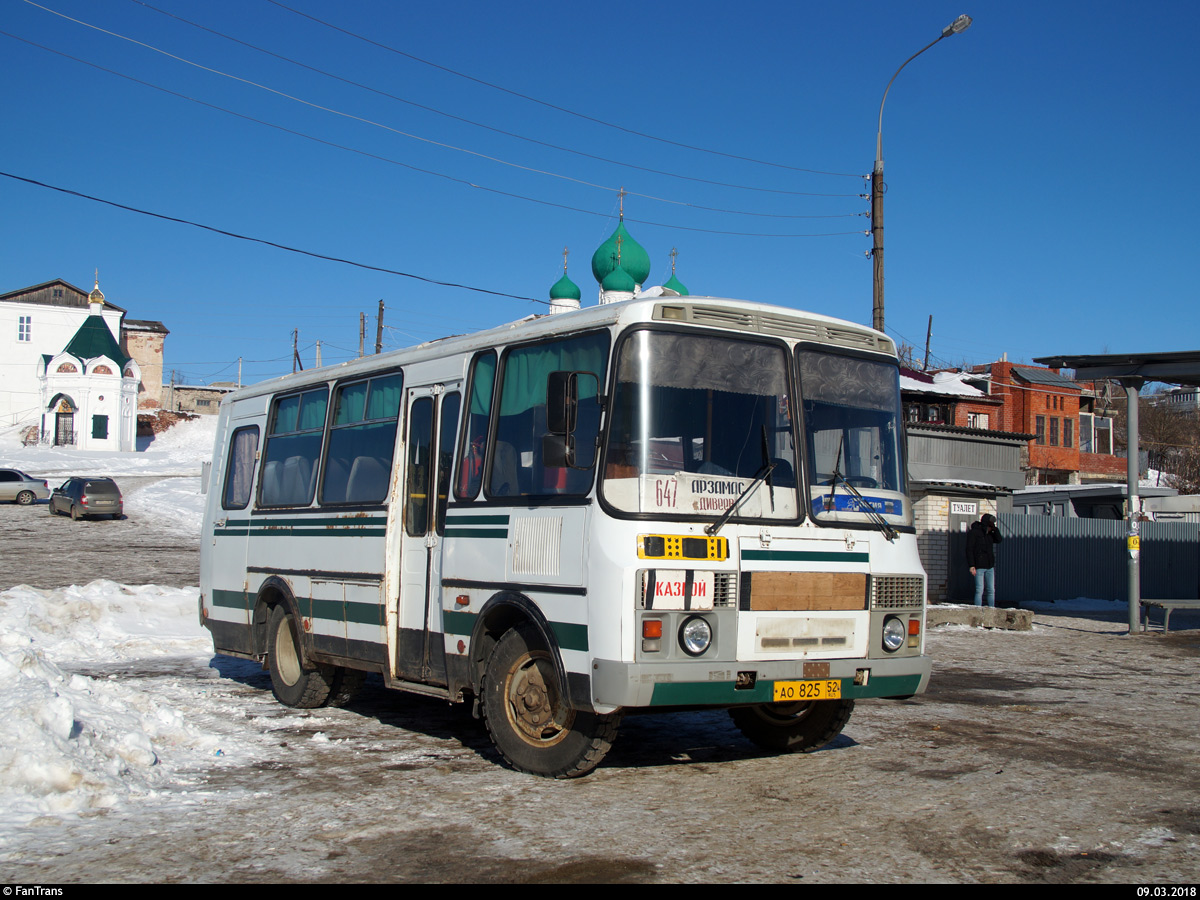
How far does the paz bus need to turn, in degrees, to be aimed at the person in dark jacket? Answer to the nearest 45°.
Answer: approximately 90° to its left

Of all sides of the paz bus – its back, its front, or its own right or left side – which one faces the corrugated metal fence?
left

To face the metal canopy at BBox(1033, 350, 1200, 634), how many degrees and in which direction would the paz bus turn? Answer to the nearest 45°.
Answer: approximately 90° to its left

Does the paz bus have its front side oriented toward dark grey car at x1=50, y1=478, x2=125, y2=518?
no

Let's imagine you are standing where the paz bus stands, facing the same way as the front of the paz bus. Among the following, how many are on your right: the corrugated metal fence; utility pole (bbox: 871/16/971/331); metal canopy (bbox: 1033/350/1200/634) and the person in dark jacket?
0

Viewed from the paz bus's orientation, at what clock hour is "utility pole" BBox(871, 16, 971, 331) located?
The utility pole is roughly at 8 o'clock from the paz bus.

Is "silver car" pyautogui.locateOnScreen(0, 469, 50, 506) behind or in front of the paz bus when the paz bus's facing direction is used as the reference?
behind

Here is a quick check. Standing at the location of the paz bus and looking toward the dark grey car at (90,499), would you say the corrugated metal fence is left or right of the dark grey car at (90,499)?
right

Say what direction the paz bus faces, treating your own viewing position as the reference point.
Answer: facing the viewer and to the right of the viewer
